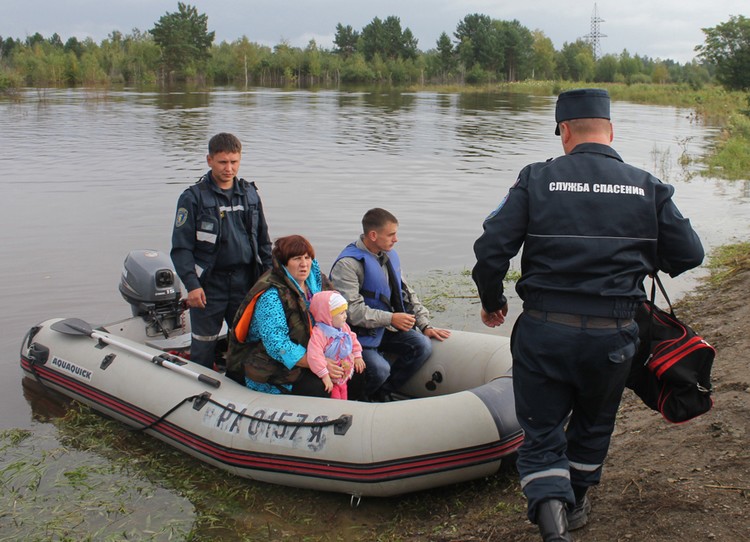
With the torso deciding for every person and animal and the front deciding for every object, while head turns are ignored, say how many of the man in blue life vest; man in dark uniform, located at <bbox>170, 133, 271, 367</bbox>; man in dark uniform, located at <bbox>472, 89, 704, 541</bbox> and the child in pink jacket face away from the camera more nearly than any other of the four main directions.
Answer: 1

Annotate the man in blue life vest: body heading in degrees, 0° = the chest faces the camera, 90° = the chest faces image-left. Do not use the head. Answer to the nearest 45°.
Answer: approximately 315°

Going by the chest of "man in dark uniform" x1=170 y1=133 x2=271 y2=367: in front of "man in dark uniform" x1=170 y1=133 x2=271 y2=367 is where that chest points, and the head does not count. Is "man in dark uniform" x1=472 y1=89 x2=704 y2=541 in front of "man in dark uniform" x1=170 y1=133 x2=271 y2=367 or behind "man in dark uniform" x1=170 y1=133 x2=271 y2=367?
in front

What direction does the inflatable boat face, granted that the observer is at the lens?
facing the viewer and to the right of the viewer

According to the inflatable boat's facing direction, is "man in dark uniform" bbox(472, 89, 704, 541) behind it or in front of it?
in front

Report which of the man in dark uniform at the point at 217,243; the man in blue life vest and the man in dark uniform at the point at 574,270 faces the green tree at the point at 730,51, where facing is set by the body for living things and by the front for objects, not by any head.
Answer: the man in dark uniform at the point at 574,270

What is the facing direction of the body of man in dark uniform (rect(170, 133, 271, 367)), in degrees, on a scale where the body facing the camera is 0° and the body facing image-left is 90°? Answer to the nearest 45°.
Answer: approximately 315°

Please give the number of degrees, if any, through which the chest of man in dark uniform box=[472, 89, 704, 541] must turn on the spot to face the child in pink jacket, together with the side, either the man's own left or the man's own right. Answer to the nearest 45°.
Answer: approximately 45° to the man's own left

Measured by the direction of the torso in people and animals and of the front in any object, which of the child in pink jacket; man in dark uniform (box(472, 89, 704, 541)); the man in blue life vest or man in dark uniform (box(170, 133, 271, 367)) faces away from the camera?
man in dark uniform (box(472, 89, 704, 541))

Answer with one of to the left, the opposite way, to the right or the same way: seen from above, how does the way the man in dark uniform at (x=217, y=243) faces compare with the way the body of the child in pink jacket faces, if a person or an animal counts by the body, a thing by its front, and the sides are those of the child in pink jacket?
the same way

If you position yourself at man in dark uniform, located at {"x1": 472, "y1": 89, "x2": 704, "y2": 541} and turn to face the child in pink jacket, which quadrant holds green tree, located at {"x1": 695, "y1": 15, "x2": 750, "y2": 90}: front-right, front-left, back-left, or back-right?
front-right

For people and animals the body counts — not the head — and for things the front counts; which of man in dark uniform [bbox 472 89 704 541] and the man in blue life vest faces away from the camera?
the man in dark uniform

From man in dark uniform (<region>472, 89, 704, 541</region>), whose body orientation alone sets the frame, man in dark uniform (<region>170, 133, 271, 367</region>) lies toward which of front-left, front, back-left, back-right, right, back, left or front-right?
front-left

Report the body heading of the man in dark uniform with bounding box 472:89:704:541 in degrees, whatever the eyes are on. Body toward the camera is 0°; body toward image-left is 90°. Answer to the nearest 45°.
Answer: approximately 180°

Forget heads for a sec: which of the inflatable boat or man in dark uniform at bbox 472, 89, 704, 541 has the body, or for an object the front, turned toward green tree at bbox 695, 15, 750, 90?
the man in dark uniform

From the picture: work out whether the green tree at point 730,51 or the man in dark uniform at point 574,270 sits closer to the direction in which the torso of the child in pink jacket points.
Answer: the man in dark uniform

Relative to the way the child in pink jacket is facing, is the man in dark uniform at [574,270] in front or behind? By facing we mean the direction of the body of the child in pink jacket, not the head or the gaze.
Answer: in front

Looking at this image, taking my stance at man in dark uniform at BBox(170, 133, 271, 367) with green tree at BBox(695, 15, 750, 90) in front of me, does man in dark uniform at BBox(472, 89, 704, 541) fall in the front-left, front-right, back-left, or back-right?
back-right
